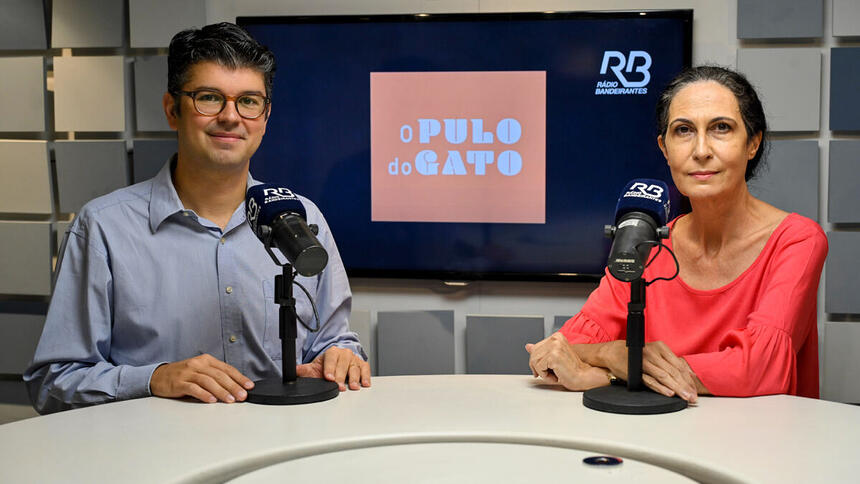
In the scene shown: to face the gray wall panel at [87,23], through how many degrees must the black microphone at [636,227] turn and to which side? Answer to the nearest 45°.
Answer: approximately 45° to its left

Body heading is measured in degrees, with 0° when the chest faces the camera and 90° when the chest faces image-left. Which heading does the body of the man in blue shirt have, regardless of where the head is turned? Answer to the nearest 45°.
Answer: approximately 315°

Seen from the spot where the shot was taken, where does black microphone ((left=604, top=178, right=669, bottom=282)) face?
facing away from the viewer

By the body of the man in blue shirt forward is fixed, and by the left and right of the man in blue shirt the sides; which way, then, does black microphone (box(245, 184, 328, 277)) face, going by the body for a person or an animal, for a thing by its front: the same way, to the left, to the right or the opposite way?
the opposite way

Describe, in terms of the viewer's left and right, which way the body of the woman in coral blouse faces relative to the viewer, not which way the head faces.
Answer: facing the viewer and to the left of the viewer

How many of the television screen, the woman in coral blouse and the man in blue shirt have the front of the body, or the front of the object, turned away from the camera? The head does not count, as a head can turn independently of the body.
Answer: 0

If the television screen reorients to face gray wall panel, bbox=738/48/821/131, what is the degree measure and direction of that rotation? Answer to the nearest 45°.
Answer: approximately 90° to its left

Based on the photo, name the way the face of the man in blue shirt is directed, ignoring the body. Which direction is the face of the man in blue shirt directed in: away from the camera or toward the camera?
toward the camera

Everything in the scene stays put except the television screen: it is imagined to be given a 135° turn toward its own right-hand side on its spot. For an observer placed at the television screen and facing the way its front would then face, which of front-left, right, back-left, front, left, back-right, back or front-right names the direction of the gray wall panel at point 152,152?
front-left

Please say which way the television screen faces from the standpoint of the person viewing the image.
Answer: facing the viewer

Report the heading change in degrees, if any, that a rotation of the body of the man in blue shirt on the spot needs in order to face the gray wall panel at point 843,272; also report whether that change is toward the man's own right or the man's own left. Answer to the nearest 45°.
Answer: approximately 45° to the man's own left

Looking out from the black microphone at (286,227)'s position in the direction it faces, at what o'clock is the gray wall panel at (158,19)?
The gray wall panel is roughly at 1 o'clock from the black microphone.

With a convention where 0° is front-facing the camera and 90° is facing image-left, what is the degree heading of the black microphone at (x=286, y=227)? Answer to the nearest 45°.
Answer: approximately 135°
